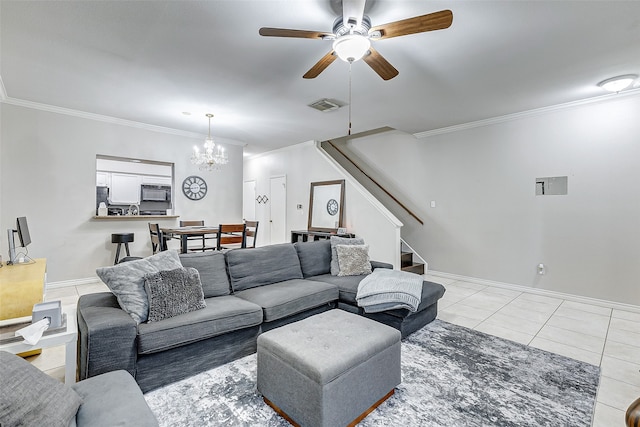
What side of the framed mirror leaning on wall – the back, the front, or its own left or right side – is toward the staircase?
left

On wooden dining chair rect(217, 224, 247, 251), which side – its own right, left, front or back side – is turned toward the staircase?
right

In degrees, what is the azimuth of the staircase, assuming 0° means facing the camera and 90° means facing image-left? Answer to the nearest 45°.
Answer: approximately 315°

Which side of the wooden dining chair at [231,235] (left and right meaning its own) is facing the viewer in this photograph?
back

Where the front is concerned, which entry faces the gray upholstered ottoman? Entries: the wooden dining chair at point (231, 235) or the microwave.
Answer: the microwave

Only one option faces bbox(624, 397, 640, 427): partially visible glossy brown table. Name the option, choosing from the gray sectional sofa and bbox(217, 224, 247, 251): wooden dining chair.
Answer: the gray sectional sofa

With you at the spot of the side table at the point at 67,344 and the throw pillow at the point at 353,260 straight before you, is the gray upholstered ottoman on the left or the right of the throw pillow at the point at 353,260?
right

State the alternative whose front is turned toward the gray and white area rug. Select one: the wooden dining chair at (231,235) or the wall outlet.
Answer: the wall outlet

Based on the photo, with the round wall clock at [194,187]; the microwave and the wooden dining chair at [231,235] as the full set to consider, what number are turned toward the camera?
2

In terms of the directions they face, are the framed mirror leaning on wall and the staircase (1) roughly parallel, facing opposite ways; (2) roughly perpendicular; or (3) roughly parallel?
roughly perpendicular

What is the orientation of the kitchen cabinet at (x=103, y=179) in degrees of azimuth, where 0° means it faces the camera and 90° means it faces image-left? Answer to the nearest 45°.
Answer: approximately 0°
